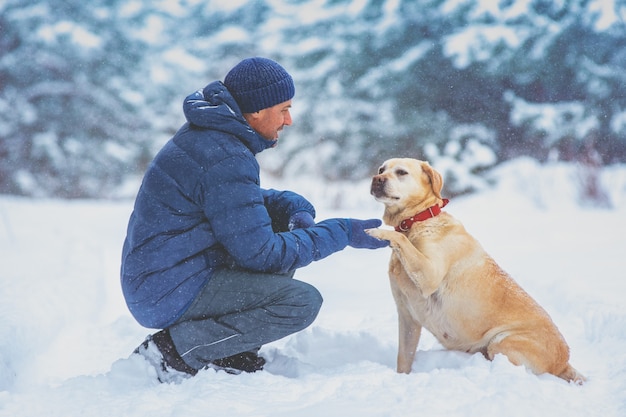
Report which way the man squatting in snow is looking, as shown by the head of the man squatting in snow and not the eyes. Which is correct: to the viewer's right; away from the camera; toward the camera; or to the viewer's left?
to the viewer's right

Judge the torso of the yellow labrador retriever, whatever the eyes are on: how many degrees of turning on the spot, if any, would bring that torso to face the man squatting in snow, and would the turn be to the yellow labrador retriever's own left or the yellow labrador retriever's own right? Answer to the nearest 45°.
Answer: approximately 45° to the yellow labrador retriever's own left

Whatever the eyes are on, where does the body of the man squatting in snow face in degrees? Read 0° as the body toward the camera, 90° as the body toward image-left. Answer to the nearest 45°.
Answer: approximately 270°

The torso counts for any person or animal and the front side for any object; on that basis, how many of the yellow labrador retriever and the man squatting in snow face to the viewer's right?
1

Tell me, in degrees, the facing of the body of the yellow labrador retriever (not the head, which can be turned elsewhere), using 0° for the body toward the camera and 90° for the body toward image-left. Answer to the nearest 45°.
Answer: approximately 90°

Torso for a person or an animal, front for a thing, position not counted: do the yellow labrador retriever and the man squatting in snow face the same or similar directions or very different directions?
very different directions
